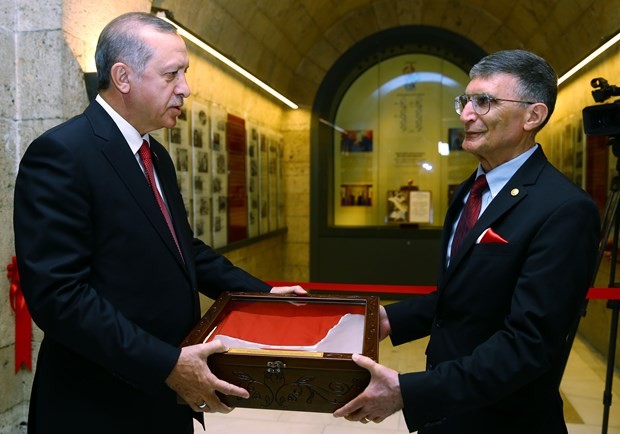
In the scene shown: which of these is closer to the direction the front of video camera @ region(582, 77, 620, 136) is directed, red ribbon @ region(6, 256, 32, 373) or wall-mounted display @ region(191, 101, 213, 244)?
the red ribbon

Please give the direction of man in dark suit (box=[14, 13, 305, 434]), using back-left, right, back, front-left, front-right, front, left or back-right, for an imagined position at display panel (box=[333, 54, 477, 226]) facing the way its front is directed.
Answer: front

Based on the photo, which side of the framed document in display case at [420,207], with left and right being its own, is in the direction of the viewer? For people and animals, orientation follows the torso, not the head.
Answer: front

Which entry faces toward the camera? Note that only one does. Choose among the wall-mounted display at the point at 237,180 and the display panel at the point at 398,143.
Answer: the display panel

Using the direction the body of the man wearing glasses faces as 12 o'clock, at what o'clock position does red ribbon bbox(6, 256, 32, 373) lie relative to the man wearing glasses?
The red ribbon is roughly at 2 o'clock from the man wearing glasses.

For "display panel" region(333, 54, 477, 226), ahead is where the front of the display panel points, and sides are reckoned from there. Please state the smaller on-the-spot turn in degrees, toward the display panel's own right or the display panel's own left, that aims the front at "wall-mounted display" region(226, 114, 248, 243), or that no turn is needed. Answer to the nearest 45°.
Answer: approximately 45° to the display panel's own right

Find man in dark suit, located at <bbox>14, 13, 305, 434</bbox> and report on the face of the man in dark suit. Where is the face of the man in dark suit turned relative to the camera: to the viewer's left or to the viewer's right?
to the viewer's right

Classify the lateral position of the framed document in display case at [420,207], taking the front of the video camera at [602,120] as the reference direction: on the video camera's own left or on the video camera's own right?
on the video camera's own right

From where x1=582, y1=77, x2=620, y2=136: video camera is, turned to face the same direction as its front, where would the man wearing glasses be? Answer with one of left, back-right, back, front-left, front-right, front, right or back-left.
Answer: front-left

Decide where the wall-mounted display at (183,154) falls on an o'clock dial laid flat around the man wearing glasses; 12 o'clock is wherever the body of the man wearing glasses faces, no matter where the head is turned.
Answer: The wall-mounted display is roughly at 3 o'clock from the man wearing glasses.

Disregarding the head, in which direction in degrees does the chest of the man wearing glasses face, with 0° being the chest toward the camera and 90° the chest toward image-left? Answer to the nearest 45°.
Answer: approximately 45°

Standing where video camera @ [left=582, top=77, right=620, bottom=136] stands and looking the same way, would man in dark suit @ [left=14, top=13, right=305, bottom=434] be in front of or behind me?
in front

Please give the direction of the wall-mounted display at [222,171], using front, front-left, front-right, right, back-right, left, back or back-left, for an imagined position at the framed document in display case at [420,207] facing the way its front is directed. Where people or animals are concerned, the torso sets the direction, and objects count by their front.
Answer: front-right

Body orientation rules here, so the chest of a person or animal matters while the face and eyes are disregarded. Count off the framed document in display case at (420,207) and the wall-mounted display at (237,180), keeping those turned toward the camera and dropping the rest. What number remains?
1

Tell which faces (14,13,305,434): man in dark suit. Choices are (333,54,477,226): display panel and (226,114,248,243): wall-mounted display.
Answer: the display panel

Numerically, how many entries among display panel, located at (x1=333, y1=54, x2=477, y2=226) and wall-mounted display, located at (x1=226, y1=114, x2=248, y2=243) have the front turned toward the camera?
1

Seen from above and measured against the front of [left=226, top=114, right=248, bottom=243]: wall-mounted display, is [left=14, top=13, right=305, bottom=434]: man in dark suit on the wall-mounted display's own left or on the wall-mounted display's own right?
on the wall-mounted display's own right

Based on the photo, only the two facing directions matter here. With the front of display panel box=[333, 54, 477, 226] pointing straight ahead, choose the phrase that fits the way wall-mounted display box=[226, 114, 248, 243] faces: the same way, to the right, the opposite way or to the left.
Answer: to the left

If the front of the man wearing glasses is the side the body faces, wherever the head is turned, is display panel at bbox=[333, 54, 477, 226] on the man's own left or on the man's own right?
on the man's own right
